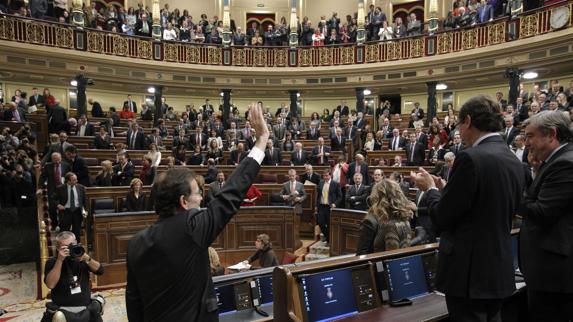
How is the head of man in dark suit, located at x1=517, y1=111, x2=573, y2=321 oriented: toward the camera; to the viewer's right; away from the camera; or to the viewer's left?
to the viewer's left

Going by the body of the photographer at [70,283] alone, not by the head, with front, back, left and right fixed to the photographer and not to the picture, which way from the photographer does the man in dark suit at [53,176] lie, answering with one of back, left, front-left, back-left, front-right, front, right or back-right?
back

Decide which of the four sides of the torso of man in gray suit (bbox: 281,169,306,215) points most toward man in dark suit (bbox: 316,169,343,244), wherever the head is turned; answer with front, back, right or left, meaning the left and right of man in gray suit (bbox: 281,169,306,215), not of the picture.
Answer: left

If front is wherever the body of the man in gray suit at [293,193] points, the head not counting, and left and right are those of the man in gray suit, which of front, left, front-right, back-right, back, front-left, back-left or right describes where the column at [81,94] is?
back-right

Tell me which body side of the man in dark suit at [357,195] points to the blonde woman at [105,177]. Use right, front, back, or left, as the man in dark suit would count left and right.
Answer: right

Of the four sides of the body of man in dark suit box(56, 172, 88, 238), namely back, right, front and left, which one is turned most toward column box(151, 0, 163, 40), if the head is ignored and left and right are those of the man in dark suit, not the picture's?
back

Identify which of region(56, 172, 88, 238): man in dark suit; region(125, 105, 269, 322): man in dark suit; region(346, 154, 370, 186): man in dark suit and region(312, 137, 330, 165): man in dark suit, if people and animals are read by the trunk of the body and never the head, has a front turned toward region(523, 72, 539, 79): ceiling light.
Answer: region(125, 105, 269, 322): man in dark suit

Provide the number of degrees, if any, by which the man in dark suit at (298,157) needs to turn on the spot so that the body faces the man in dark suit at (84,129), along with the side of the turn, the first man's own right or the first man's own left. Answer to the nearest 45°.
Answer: approximately 90° to the first man's own right

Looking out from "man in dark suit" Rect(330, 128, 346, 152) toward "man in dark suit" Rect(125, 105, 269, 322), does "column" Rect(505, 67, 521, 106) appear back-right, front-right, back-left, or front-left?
back-left

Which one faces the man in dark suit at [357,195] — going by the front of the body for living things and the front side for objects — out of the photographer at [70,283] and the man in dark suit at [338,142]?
the man in dark suit at [338,142]
